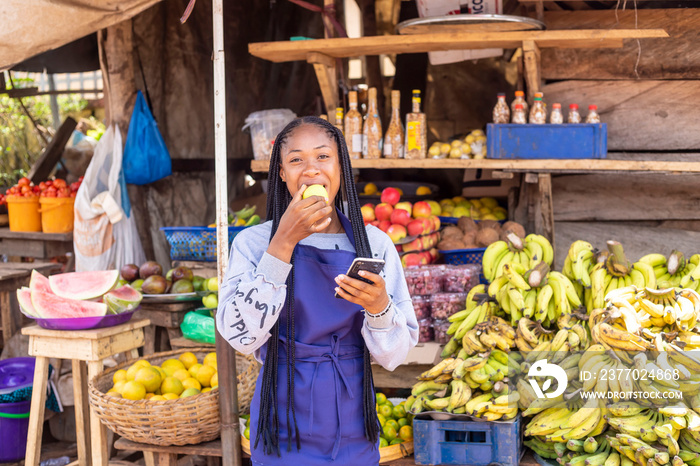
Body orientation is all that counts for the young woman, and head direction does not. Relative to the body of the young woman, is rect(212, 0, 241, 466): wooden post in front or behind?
behind

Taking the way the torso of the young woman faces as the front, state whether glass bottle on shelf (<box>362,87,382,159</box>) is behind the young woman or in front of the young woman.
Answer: behind

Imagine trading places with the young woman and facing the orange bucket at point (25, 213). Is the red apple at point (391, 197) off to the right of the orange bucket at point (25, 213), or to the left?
right

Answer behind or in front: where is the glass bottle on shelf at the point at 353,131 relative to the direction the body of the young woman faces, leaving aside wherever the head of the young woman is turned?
behind

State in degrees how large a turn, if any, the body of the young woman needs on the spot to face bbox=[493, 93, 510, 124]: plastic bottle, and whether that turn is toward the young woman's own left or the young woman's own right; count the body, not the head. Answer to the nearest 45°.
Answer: approximately 135° to the young woman's own left

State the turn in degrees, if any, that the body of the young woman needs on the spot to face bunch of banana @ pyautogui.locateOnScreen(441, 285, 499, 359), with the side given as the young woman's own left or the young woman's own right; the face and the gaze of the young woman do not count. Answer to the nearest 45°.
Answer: approximately 135° to the young woman's own left

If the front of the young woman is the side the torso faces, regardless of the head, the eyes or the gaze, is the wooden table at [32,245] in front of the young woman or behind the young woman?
behind

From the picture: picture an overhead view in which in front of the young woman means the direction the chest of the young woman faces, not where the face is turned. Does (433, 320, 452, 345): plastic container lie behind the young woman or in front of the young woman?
behind

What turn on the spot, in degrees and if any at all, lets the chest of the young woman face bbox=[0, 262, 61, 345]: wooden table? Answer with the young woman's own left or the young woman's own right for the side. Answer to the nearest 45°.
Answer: approximately 135° to the young woman's own right

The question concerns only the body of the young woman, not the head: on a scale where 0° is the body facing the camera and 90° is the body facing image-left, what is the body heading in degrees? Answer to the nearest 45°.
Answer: approximately 0°
